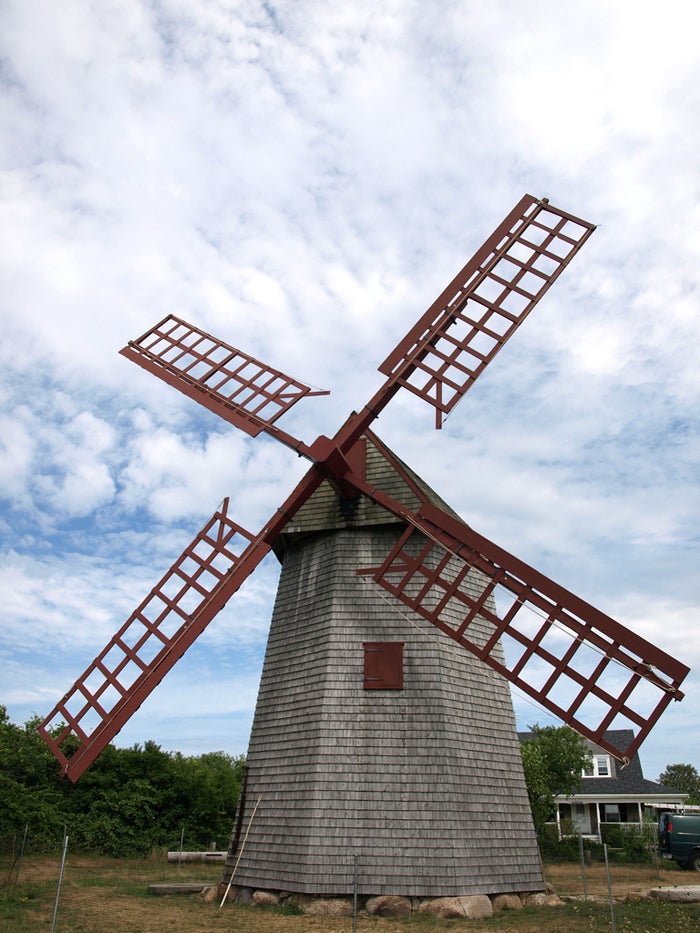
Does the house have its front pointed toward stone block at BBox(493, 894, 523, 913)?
yes

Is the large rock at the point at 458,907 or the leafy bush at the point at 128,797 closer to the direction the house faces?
the large rock

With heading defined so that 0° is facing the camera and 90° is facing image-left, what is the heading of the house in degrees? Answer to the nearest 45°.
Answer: approximately 0°

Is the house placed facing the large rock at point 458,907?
yes

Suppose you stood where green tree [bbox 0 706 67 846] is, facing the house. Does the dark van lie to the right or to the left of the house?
right

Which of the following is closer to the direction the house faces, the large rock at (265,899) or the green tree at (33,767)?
the large rock

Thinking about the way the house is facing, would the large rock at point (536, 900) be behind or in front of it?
in front

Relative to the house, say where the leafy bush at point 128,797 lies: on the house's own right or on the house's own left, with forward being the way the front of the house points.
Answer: on the house's own right

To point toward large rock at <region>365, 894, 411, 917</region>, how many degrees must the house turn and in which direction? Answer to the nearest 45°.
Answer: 0° — it already faces it

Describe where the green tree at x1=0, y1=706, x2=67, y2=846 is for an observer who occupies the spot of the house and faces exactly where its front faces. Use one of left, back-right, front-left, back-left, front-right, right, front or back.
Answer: front-right
